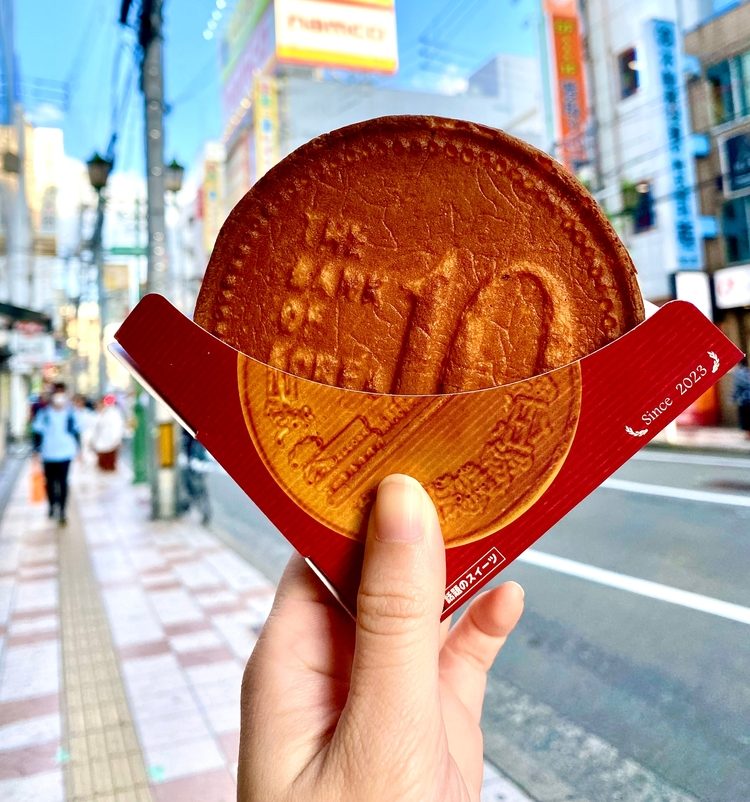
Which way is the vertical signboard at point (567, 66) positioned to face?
toward the camera

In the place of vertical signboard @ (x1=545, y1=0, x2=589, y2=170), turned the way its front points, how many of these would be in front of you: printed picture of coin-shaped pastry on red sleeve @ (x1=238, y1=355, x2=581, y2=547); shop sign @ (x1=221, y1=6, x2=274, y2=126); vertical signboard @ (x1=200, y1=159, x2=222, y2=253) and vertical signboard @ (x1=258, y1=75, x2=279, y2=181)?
1

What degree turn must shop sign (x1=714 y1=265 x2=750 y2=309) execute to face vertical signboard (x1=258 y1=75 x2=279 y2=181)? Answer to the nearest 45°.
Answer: approximately 90° to its right

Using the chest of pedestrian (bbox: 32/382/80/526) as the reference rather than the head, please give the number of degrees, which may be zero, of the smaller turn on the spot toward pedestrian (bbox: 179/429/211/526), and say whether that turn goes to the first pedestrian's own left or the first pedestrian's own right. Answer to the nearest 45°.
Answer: approximately 45° to the first pedestrian's own left

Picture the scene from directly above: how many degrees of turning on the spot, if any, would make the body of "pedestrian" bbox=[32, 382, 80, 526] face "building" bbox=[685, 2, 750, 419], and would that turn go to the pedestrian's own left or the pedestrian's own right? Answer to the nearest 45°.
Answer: approximately 45° to the pedestrian's own left

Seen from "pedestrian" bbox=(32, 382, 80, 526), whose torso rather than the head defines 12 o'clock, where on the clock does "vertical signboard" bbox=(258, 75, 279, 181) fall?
The vertical signboard is roughly at 7 o'clock from the pedestrian.

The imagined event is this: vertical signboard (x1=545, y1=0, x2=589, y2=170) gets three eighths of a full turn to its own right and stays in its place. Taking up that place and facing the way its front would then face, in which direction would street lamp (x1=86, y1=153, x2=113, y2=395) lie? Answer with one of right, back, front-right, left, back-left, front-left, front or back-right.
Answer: front-left

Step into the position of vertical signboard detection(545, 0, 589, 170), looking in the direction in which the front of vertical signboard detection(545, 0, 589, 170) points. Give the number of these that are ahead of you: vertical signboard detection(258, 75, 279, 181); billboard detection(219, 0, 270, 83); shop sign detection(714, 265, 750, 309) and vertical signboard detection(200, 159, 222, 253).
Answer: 1

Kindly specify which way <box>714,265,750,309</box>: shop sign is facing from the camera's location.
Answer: facing the viewer and to the left of the viewer

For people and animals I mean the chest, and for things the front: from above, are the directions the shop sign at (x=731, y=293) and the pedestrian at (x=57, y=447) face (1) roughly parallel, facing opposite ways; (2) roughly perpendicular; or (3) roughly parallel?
roughly perpendicular

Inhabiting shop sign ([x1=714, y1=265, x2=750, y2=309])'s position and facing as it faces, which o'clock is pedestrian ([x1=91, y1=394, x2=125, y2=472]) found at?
The pedestrian is roughly at 2 o'clock from the shop sign.

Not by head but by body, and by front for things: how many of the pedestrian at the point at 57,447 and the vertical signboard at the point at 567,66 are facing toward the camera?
2

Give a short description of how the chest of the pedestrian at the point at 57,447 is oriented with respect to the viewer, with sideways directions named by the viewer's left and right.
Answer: facing the viewer
